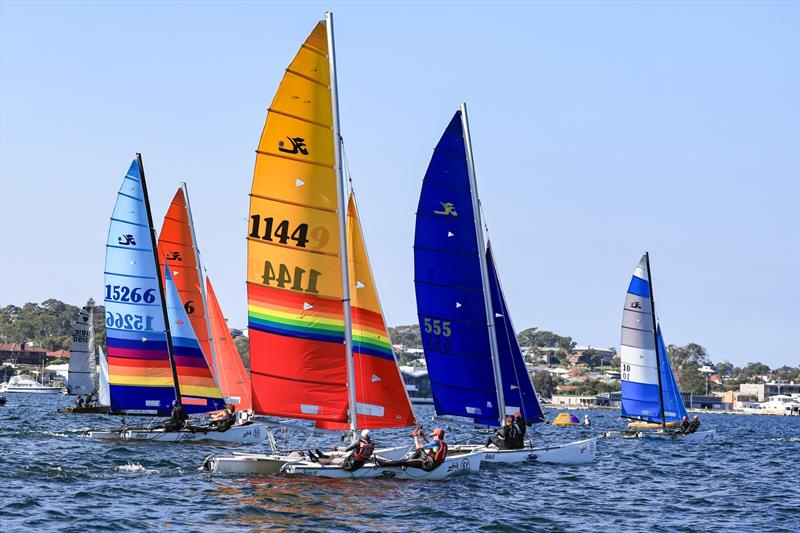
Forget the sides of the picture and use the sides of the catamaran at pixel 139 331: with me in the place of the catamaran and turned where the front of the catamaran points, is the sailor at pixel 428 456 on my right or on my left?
on my right

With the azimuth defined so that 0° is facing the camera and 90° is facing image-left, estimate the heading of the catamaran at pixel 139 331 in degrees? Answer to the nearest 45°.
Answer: approximately 270°

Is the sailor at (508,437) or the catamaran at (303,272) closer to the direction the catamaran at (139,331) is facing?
the sailor
